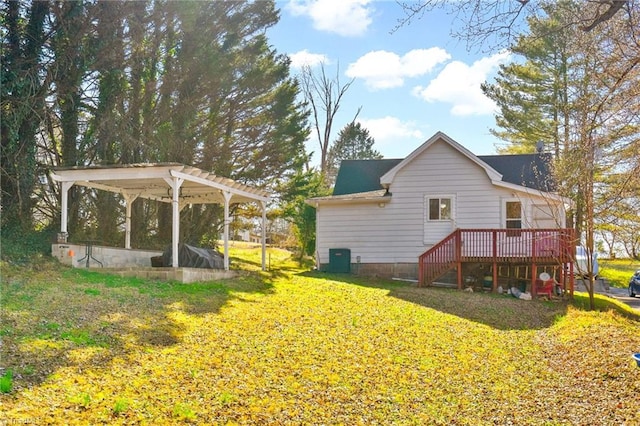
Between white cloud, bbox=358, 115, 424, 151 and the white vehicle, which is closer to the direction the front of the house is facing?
the white cloud

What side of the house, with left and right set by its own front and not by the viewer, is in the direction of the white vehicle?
right

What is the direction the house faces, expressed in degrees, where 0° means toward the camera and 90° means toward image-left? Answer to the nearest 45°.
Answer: approximately 180°

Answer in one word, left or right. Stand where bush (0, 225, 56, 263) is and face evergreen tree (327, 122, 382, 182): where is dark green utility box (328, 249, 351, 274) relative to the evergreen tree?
right

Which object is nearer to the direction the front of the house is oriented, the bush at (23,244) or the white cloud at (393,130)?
the white cloud
